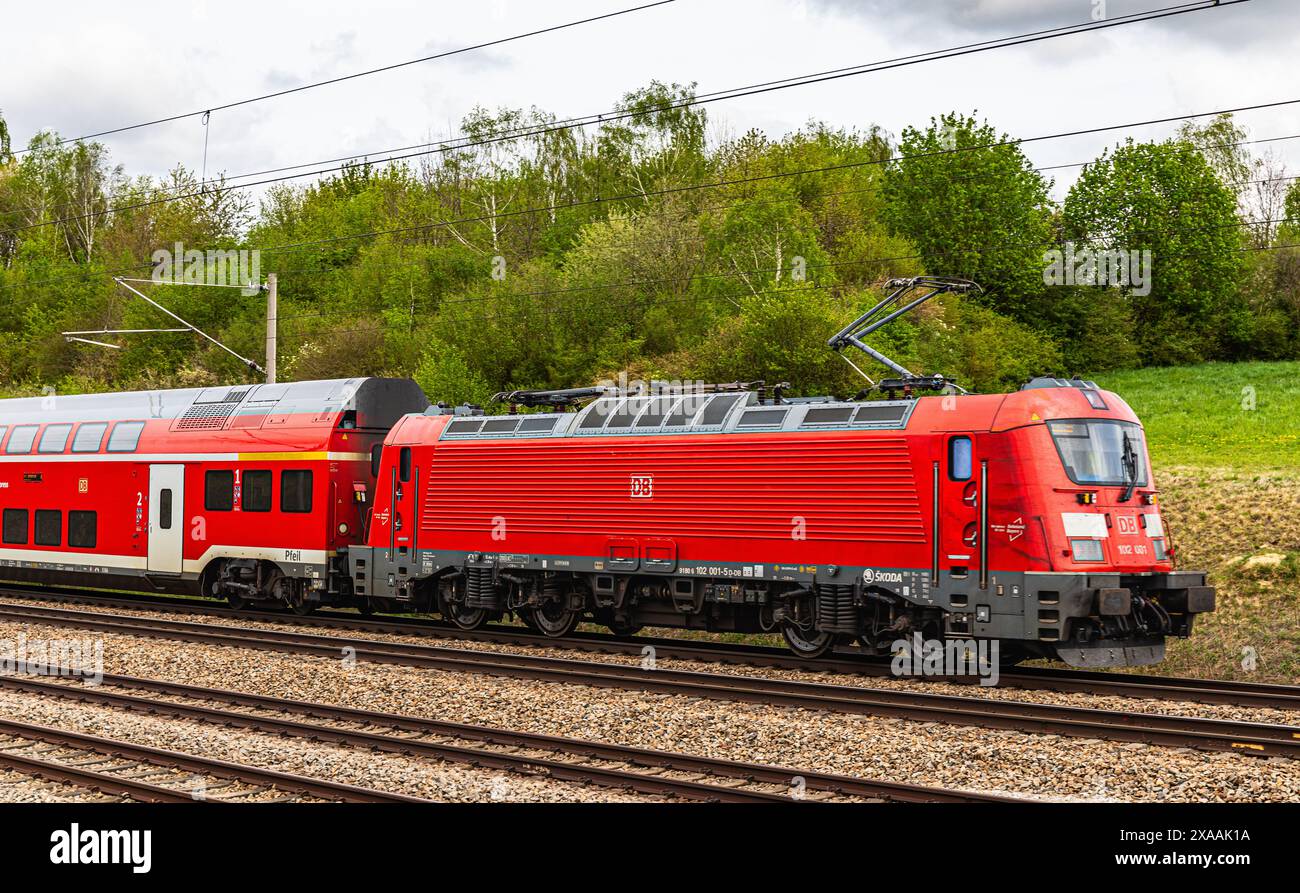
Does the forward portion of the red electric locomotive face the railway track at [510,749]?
no

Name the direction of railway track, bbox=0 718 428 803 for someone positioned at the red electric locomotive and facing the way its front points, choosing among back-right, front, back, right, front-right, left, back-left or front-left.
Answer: right

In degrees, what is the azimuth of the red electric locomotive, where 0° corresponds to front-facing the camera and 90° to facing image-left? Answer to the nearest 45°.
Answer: approximately 315°
